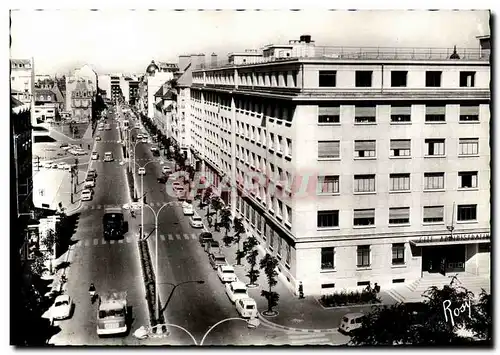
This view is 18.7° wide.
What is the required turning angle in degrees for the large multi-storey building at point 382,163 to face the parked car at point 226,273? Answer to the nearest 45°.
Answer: approximately 90° to its right

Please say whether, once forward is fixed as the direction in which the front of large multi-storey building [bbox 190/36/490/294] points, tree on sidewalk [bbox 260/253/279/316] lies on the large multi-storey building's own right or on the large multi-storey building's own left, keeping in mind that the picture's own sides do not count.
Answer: on the large multi-storey building's own right

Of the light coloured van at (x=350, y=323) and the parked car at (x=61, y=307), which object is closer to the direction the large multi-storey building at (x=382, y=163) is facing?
the light coloured van

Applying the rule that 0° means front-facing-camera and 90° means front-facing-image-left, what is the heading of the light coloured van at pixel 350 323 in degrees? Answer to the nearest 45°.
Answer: approximately 45°

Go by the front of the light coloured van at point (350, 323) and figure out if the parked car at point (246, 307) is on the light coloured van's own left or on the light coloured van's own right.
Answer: on the light coloured van's own right

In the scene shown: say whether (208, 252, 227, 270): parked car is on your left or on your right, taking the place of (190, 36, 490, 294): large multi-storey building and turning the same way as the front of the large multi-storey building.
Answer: on your right

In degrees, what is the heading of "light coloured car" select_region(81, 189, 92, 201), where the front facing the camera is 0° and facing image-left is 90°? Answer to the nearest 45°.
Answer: approximately 0°

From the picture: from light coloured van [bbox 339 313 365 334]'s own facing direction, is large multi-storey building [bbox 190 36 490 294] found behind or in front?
behind

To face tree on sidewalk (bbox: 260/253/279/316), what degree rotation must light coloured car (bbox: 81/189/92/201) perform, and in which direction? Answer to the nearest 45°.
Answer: approximately 45° to its left

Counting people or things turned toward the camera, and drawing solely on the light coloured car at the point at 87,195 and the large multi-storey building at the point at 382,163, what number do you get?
2
